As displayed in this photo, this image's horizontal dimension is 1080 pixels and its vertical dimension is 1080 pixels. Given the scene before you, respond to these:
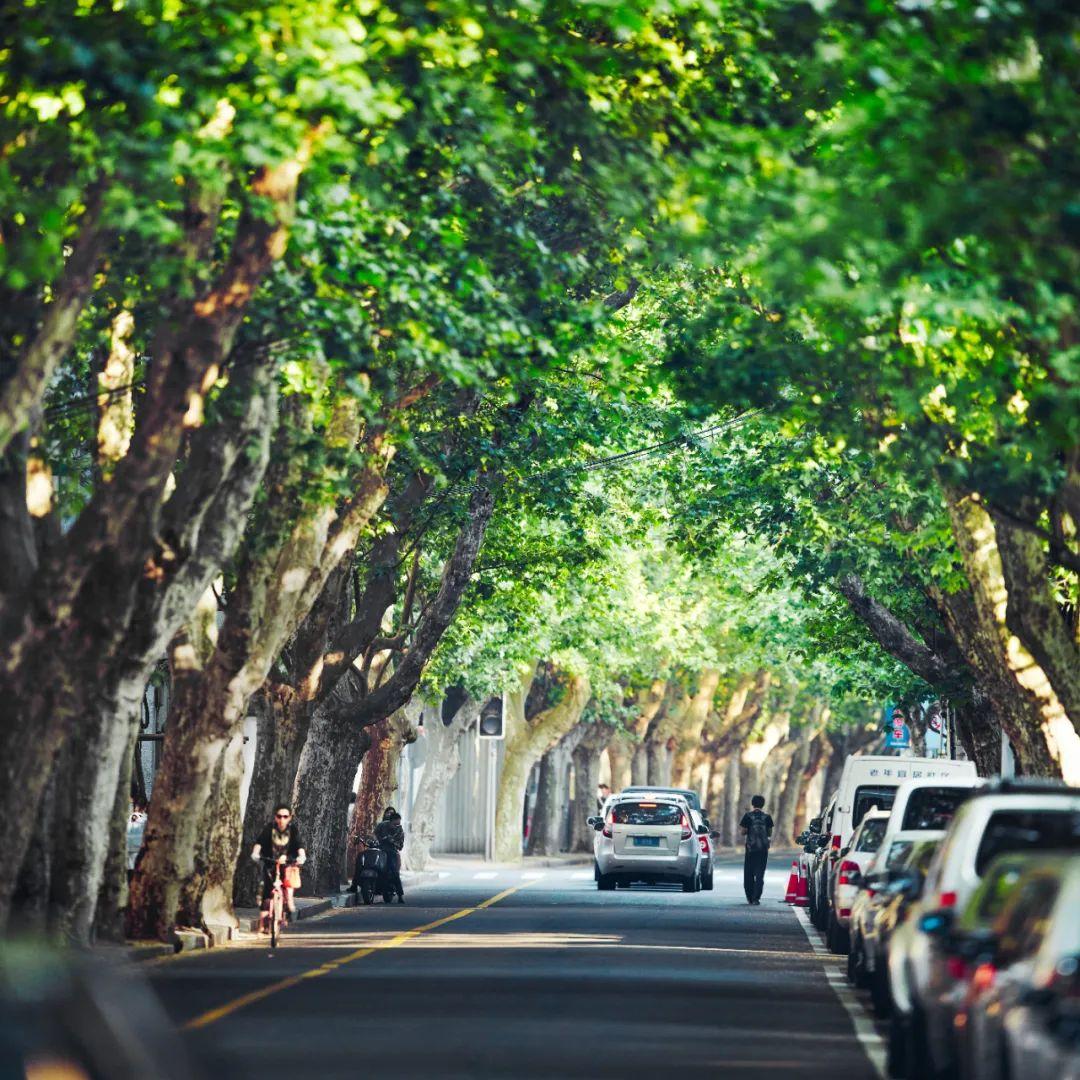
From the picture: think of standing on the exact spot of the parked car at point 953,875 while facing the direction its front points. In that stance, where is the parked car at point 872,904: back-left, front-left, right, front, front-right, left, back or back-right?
front

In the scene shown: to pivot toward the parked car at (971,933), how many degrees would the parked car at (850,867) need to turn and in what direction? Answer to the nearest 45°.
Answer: approximately 180°

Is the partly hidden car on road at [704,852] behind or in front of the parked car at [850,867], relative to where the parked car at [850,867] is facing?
in front

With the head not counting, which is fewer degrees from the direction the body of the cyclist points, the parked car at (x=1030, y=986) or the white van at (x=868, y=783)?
the parked car

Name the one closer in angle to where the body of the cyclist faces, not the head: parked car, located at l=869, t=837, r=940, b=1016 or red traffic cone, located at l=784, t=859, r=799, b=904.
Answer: the parked car

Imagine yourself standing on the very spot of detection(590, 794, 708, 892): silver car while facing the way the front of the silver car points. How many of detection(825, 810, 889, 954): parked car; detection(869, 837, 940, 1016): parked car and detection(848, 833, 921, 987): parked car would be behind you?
3

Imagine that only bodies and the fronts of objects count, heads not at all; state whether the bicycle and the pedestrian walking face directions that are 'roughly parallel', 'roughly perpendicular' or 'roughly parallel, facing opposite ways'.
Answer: roughly parallel, facing opposite ways

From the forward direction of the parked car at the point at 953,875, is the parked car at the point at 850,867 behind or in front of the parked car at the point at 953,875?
in front

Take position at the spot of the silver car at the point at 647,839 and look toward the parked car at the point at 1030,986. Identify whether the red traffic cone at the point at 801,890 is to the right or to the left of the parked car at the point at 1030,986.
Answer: left

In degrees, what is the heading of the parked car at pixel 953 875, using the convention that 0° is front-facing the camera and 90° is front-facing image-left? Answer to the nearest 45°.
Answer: approximately 180°

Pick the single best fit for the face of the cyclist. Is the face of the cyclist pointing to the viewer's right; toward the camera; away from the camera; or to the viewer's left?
toward the camera

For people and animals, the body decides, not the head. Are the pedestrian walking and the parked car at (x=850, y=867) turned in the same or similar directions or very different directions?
same or similar directions

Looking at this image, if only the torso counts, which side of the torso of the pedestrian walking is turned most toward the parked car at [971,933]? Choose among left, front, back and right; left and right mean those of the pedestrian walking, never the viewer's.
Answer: back

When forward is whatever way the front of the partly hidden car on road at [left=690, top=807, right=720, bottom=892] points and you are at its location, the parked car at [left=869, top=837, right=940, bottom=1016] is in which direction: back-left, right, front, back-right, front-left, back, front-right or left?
back

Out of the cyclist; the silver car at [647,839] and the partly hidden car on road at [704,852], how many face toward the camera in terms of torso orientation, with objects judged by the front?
1

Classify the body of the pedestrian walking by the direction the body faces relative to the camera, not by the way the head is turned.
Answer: away from the camera
